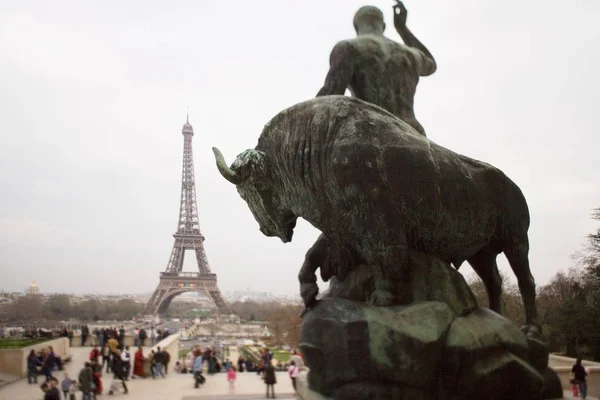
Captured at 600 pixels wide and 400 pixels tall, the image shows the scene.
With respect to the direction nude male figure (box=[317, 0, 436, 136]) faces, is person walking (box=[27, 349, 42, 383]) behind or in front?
in front

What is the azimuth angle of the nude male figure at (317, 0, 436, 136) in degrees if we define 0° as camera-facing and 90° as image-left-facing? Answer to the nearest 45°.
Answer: approximately 180°

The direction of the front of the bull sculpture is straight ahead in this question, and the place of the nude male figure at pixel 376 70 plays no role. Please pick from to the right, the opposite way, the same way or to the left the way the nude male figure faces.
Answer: to the right

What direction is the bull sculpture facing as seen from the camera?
to the viewer's left
